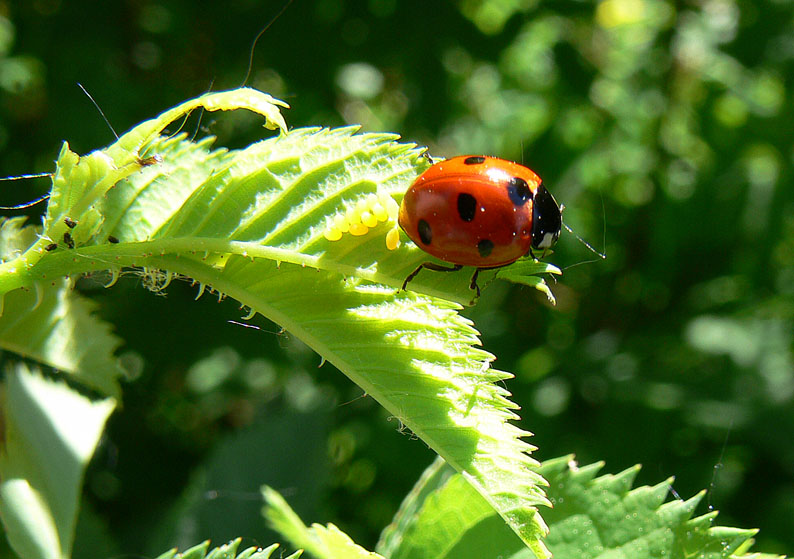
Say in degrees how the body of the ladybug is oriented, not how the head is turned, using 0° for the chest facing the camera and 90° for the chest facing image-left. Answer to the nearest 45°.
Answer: approximately 270°
